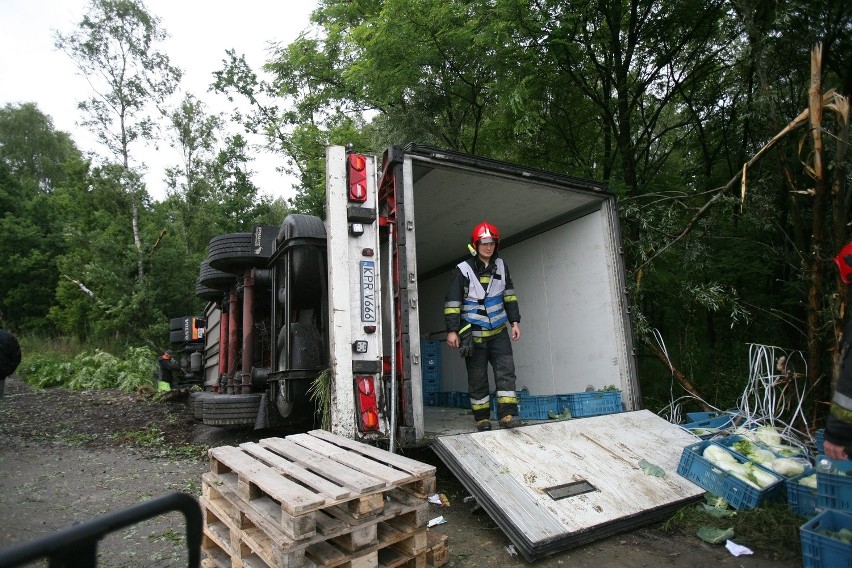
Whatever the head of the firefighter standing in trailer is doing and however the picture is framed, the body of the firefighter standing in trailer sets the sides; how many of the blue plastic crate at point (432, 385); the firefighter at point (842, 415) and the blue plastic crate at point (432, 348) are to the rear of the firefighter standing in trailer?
2

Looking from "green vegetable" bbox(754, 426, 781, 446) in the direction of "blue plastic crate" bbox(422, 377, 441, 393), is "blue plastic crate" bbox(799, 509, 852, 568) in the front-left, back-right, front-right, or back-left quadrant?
back-left

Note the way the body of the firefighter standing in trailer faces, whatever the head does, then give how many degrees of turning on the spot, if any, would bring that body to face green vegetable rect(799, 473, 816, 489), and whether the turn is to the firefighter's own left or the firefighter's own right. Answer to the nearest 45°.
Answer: approximately 45° to the firefighter's own left

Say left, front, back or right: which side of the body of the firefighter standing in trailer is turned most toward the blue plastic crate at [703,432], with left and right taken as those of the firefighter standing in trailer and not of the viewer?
left

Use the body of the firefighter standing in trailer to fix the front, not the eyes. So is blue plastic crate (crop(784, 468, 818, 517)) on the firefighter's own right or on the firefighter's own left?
on the firefighter's own left

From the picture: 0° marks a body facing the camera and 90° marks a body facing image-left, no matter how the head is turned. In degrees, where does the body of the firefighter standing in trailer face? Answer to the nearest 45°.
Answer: approximately 0°

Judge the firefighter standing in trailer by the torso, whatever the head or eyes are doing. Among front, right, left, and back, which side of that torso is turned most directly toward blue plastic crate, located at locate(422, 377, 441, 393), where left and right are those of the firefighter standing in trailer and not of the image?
back

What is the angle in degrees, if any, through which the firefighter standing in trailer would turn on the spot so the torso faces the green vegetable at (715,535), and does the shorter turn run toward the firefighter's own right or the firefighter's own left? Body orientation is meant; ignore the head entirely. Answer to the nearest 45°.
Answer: approximately 45° to the firefighter's own left

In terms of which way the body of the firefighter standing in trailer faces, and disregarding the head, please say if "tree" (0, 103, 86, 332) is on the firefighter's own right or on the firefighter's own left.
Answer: on the firefighter's own right

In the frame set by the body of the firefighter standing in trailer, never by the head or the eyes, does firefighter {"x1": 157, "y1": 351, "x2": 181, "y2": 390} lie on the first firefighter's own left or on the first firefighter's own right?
on the first firefighter's own right

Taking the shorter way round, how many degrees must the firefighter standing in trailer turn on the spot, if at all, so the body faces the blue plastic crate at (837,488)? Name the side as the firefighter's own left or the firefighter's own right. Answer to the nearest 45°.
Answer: approximately 45° to the firefighter's own left

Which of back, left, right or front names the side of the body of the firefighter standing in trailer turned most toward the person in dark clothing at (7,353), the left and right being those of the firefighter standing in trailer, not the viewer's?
right

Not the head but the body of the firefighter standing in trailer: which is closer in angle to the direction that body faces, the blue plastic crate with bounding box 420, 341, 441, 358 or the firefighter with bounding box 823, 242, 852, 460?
the firefighter

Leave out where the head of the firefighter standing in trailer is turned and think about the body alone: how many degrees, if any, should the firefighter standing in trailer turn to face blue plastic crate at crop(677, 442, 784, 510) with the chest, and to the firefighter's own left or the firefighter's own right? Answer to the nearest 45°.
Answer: approximately 45° to the firefighter's own left
